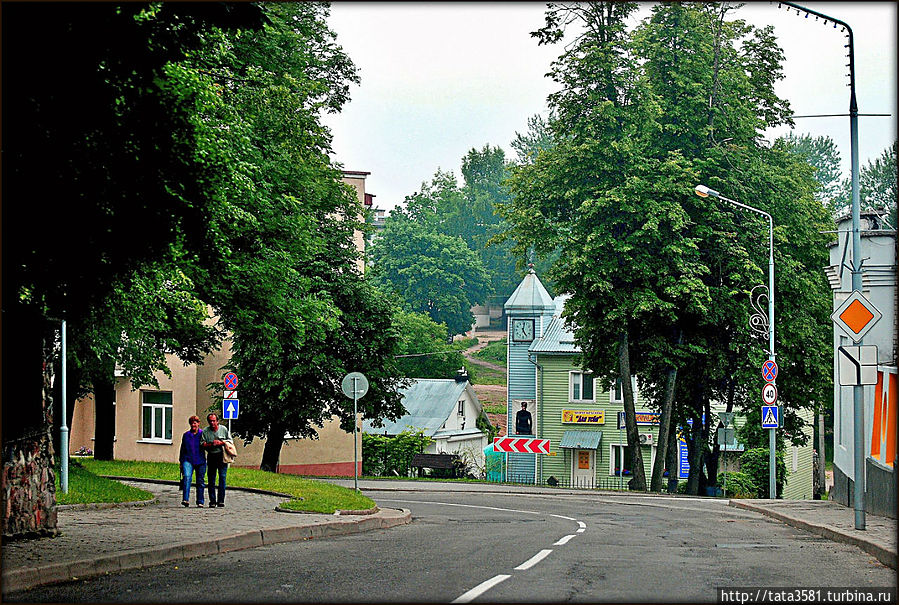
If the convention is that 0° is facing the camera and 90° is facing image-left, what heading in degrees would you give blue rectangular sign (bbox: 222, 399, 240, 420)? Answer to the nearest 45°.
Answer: approximately 0°

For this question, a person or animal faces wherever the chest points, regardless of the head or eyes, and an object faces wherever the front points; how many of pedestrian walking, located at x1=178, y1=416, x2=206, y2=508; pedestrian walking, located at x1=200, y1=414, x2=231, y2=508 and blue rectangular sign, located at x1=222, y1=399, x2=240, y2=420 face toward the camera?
3

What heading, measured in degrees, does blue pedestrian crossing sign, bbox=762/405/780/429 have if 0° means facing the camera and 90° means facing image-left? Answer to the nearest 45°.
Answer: approximately 0°

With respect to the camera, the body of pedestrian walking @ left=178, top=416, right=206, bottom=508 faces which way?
toward the camera

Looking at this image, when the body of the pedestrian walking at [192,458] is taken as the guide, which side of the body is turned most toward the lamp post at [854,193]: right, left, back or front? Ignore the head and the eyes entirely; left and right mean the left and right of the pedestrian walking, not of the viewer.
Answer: left

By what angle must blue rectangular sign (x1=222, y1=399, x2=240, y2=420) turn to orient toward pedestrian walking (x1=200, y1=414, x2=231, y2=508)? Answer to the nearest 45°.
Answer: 0° — it already faces them

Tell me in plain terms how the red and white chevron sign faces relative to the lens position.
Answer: facing the viewer
